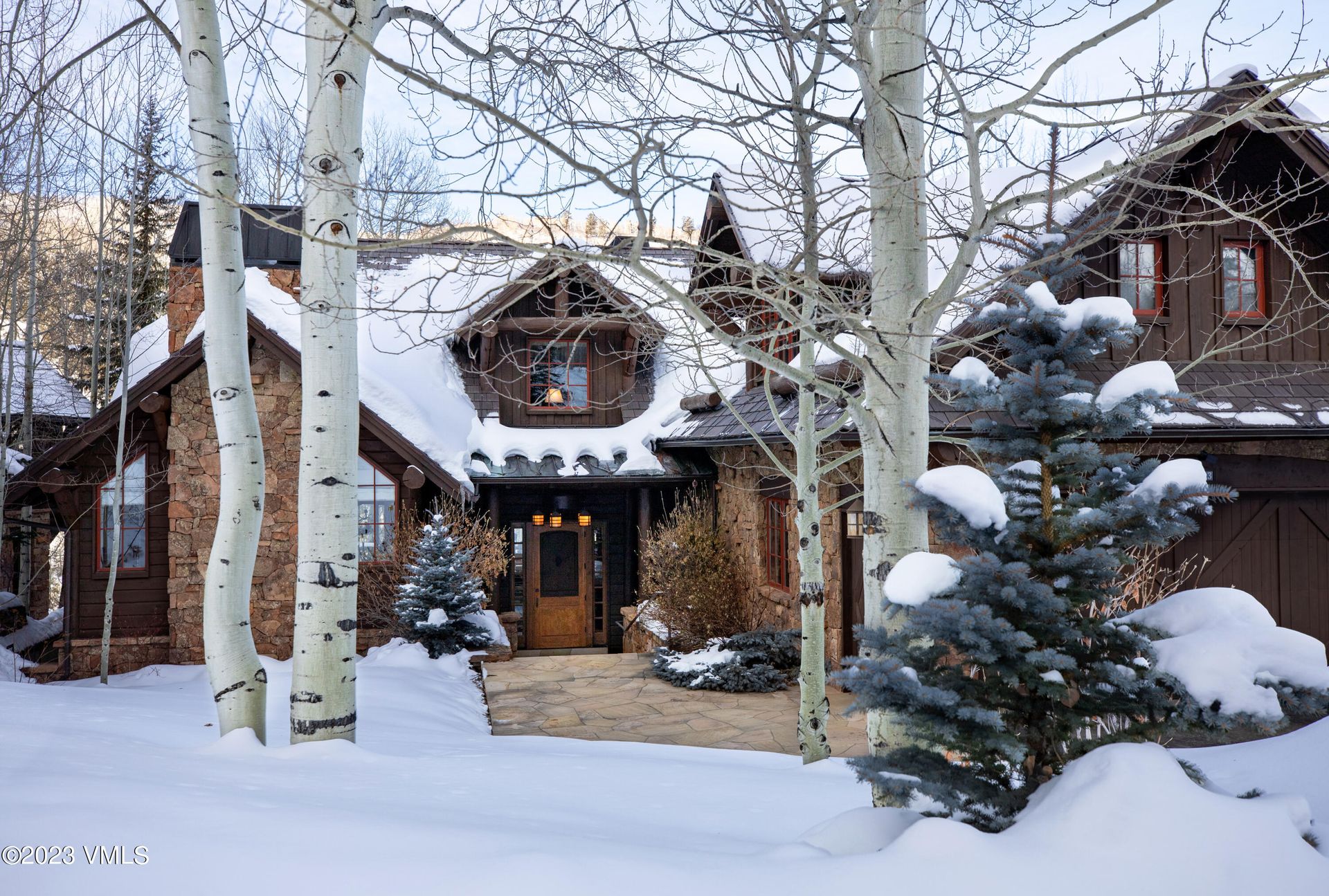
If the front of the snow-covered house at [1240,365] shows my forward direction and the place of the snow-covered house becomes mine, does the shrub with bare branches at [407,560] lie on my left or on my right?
on my right

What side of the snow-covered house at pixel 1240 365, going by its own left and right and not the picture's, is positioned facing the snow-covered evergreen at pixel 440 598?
right

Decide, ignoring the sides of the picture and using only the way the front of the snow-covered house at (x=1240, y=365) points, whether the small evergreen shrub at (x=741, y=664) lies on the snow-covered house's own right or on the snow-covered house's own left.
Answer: on the snow-covered house's own right

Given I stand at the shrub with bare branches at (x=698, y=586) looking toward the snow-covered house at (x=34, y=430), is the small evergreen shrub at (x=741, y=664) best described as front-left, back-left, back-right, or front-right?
back-left

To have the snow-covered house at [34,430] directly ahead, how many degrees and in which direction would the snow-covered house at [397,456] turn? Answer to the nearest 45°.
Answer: approximately 135° to its right

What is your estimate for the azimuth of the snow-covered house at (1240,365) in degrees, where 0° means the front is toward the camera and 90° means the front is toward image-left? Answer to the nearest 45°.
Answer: approximately 0°
